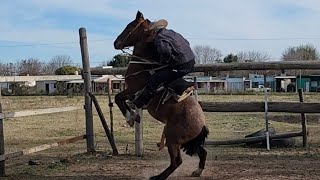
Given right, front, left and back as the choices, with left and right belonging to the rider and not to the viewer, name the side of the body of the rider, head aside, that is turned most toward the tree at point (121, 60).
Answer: right

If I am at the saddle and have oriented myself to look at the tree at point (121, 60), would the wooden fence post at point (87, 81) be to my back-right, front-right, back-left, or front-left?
front-left

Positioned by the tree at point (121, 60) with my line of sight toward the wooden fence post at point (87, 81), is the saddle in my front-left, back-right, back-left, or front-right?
front-left

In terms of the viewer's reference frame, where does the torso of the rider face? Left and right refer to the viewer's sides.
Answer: facing to the left of the viewer

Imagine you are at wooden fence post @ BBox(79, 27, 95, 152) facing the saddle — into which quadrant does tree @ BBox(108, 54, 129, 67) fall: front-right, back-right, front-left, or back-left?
back-left
